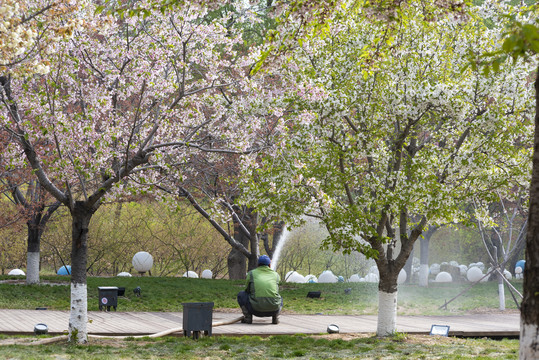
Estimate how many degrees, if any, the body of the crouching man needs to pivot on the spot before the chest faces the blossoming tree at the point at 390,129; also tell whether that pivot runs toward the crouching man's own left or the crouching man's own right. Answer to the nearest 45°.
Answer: approximately 135° to the crouching man's own right

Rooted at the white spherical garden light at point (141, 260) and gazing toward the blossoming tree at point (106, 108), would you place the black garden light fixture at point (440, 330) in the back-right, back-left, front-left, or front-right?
front-left

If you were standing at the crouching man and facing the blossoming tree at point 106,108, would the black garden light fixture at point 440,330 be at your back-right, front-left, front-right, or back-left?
back-left

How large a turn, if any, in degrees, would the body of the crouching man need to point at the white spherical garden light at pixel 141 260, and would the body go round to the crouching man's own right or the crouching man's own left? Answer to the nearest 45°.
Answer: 0° — they already face it

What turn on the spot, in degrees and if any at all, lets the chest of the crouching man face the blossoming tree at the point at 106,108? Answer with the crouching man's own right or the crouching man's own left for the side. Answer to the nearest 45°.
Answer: approximately 135° to the crouching man's own left

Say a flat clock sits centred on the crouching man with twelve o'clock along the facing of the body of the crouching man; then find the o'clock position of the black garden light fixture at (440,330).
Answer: The black garden light fixture is roughly at 3 o'clock from the crouching man.

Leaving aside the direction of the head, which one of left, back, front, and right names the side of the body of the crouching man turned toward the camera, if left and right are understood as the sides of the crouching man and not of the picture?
back

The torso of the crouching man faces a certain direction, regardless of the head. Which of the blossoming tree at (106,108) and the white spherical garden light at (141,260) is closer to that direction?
the white spherical garden light
